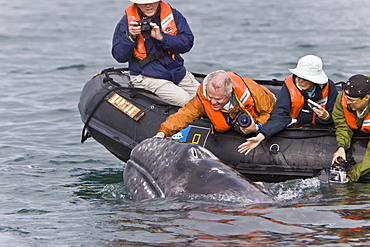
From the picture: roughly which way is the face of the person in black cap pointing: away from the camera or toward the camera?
toward the camera

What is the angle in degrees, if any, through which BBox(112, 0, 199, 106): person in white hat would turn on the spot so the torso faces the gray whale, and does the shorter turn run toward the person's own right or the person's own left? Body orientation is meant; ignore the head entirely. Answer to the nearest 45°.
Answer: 0° — they already face it

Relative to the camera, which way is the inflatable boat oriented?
to the viewer's left

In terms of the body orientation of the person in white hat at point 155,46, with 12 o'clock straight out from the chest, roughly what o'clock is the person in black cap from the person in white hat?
The person in black cap is roughly at 10 o'clock from the person in white hat.

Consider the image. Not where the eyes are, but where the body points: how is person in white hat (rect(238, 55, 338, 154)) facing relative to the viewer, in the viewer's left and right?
facing the viewer

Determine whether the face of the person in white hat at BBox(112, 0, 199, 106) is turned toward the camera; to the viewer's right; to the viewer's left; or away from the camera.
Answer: toward the camera

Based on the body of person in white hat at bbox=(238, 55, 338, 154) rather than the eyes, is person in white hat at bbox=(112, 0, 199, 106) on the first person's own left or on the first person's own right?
on the first person's own right

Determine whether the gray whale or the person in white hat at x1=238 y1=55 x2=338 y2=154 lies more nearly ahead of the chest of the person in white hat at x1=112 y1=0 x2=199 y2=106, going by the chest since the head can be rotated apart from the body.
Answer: the gray whale

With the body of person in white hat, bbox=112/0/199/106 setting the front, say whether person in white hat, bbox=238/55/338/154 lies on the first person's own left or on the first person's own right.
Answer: on the first person's own left

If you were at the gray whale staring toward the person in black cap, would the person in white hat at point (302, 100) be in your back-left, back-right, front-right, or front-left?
front-left

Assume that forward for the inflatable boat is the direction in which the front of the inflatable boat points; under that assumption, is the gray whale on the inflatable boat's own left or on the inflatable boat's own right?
on the inflatable boat's own left

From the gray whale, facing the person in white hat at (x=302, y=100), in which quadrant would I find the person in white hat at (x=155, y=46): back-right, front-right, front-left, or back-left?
front-left
